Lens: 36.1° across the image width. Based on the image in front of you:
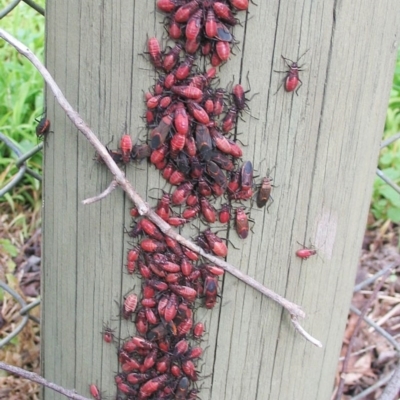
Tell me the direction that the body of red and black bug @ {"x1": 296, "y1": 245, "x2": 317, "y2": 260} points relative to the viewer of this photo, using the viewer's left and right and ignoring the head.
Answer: facing to the right of the viewer

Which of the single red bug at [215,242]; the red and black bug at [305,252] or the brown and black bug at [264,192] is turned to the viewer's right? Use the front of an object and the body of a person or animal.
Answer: the red and black bug at [305,252]

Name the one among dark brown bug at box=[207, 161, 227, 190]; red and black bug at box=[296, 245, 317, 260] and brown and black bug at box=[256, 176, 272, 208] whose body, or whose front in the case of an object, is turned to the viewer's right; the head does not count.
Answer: red and black bug at box=[296, 245, 317, 260]

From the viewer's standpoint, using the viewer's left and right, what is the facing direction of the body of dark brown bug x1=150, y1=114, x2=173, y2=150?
facing away from the viewer and to the right of the viewer

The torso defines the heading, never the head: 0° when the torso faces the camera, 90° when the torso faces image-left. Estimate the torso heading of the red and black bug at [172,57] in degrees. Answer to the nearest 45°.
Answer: approximately 225°

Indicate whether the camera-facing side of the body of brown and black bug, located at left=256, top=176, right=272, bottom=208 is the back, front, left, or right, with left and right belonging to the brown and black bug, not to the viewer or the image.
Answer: back

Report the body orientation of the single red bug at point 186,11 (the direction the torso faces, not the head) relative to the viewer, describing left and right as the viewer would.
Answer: facing away from the viewer and to the right of the viewer
